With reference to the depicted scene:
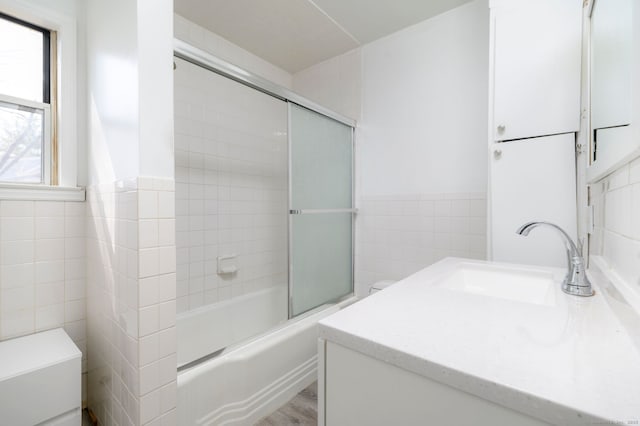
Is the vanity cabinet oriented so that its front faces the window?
yes

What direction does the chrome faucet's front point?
to the viewer's left

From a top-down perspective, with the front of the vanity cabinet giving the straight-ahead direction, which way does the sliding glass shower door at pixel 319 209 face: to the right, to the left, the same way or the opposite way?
the opposite way

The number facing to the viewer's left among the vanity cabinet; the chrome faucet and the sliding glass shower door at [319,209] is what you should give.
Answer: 2

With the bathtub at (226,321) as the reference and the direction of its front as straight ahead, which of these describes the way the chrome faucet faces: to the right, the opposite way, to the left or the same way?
the opposite way

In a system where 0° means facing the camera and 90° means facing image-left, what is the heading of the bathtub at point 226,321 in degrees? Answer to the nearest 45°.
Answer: approximately 315°

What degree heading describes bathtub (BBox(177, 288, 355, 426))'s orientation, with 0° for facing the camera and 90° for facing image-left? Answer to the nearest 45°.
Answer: approximately 315°

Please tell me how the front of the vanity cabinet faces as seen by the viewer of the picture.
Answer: facing to the left of the viewer
